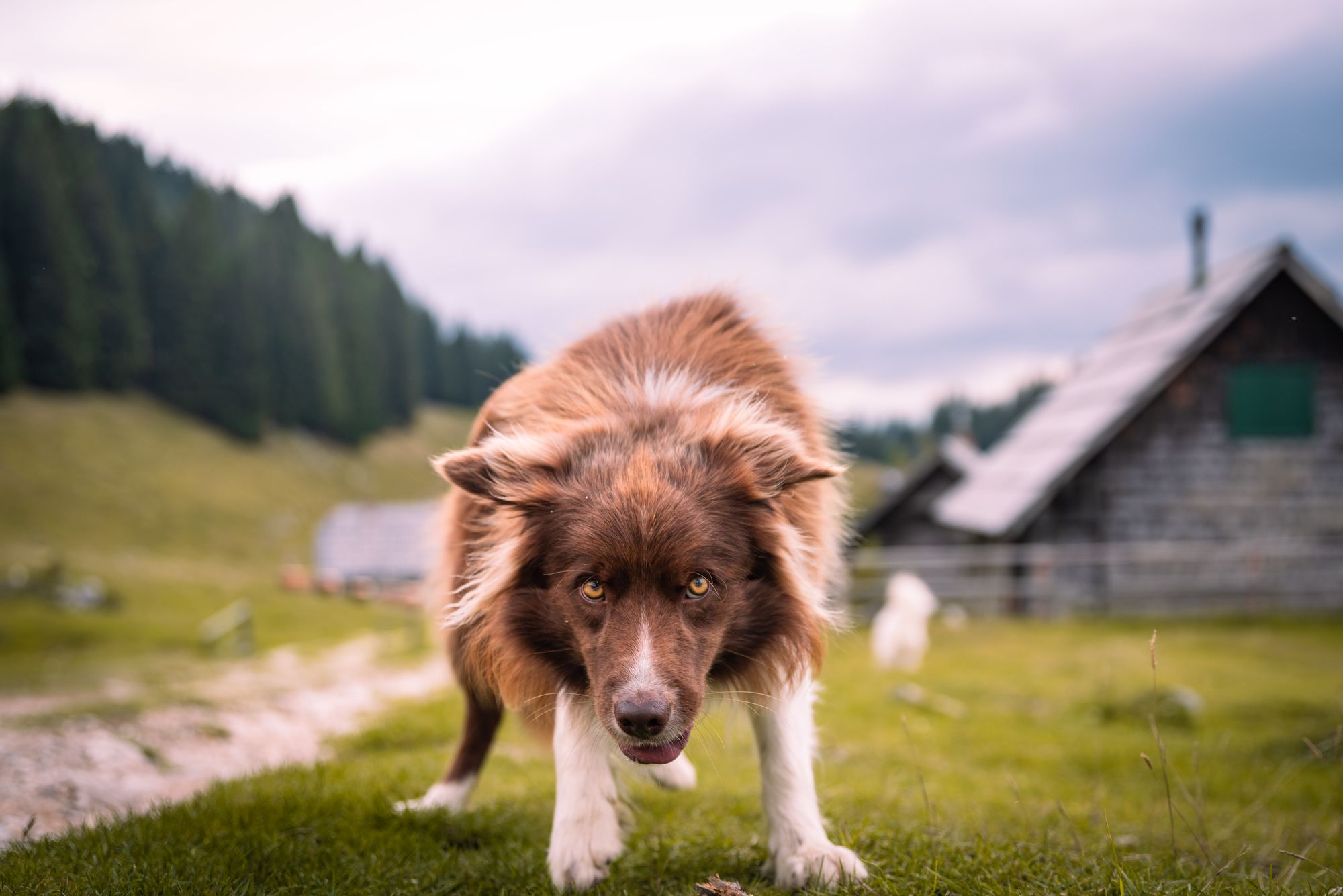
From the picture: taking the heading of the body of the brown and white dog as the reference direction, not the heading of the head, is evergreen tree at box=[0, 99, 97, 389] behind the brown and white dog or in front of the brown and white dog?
behind

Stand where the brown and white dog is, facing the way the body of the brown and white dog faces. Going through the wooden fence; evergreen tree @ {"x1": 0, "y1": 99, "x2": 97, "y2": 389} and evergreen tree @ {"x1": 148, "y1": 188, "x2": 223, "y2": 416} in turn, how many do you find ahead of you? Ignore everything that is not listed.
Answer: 0

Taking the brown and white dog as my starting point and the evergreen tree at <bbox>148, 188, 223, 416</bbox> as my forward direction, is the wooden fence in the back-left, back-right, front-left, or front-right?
front-right

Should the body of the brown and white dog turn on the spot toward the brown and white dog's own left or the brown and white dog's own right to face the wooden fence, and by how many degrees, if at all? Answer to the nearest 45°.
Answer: approximately 135° to the brown and white dog's own left

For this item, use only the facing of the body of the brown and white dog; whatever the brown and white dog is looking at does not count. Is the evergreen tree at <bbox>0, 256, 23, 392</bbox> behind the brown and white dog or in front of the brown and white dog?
behind

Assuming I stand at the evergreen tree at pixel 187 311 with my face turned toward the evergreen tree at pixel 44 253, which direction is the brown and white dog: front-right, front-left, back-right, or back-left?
front-left

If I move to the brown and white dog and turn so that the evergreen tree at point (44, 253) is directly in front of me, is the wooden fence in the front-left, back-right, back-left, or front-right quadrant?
front-right

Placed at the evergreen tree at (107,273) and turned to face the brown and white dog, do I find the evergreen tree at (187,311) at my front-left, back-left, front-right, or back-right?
back-left

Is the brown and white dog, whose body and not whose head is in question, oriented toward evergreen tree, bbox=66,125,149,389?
no

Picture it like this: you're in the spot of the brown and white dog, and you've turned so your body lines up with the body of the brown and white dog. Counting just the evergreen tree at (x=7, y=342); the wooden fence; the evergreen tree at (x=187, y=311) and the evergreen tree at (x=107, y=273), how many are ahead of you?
0

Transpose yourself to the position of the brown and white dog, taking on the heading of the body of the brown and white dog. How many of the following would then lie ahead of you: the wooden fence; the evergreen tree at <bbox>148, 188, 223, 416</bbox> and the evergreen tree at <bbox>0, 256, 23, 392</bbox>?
0

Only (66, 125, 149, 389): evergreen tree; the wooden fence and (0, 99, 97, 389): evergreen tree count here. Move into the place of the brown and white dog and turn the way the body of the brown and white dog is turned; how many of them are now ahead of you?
0

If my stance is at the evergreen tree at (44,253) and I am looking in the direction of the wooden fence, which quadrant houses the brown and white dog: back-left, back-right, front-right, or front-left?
front-right

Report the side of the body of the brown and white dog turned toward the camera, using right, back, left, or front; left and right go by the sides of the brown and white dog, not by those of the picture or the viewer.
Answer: front

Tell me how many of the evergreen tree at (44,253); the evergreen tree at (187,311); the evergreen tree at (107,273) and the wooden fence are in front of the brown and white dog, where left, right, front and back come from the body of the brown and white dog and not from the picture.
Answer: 0

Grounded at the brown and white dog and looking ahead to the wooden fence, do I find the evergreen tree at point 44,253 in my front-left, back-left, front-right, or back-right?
front-left
